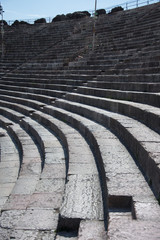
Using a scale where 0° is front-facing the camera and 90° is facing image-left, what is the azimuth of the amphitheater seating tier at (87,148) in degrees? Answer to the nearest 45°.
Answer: approximately 45°
